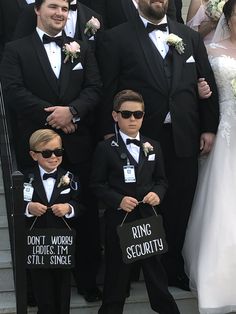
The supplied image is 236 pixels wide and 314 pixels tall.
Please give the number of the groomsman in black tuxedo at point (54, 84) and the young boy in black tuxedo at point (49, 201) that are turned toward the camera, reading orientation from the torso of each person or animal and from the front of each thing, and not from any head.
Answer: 2

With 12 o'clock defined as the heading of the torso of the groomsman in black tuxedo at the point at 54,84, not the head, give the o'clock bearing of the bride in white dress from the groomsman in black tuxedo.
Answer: The bride in white dress is roughly at 9 o'clock from the groomsman in black tuxedo.

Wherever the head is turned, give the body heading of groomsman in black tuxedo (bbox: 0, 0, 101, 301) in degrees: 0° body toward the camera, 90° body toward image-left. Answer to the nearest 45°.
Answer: approximately 0°

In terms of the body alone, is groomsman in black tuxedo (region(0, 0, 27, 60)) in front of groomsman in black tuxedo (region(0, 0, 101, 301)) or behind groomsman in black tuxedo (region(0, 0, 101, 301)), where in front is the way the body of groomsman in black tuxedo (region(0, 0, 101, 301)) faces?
behind

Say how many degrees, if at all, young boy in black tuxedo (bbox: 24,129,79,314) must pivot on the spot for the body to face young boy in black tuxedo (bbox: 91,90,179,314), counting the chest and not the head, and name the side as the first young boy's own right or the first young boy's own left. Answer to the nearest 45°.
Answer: approximately 90° to the first young boy's own left

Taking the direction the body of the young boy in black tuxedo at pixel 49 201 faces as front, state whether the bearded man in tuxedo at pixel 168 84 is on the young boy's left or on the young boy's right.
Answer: on the young boy's left

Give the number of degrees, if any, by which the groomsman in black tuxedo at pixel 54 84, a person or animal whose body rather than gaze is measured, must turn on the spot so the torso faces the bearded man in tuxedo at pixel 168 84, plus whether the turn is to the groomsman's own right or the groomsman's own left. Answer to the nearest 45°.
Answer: approximately 90° to the groomsman's own left

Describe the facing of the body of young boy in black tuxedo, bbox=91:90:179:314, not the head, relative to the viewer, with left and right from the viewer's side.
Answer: facing the viewer and to the right of the viewer
